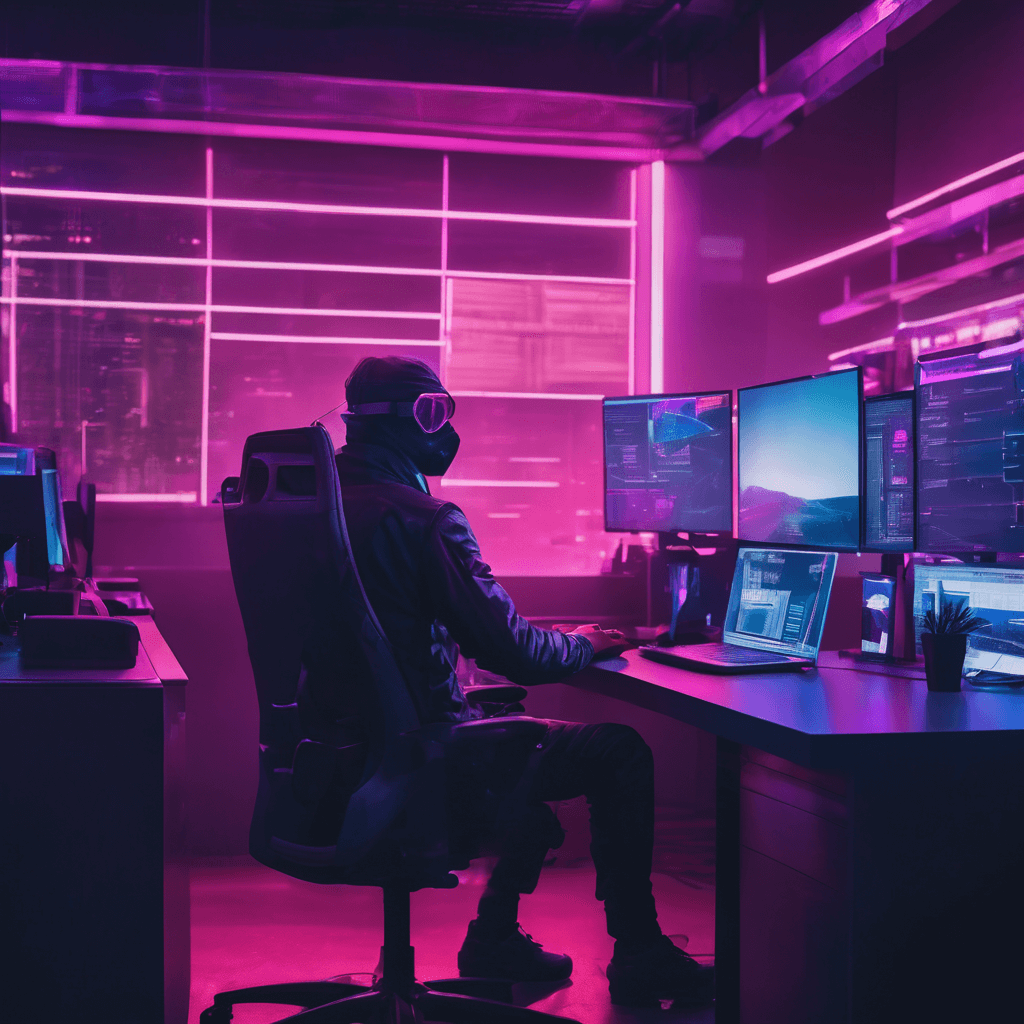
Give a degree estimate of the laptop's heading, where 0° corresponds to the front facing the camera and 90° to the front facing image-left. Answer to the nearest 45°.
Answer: approximately 45°

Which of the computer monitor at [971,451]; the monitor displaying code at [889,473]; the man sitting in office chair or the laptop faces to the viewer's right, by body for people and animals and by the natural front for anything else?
the man sitting in office chair

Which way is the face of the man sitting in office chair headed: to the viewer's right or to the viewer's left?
to the viewer's right

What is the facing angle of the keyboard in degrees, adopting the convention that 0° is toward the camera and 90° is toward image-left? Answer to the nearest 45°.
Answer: approximately 45°

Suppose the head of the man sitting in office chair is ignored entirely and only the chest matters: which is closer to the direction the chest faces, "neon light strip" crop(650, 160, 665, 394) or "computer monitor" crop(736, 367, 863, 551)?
the computer monitor

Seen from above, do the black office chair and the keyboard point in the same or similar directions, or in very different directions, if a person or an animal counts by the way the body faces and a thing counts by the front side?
very different directions

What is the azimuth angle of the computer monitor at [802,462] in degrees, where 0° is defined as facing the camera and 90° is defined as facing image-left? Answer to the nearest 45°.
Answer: approximately 45°

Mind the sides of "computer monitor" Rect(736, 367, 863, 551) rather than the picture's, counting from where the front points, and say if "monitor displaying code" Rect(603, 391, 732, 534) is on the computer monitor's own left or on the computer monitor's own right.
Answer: on the computer monitor's own right
